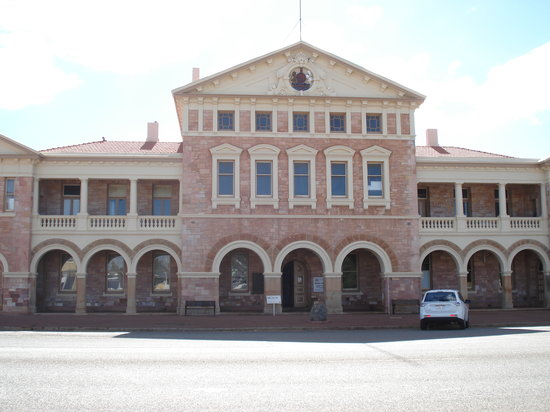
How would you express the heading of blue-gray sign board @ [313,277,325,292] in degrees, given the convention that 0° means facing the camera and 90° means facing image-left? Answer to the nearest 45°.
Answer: approximately 0°
